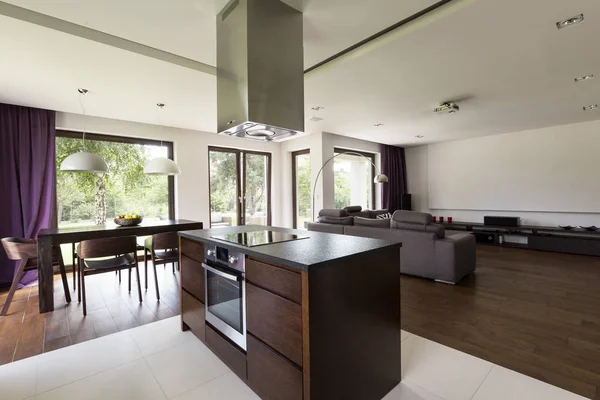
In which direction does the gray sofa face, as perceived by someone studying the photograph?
facing away from the viewer and to the right of the viewer

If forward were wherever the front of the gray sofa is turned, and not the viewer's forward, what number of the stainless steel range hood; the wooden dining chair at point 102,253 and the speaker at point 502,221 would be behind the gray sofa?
2

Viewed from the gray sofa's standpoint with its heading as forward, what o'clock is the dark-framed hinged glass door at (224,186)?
The dark-framed hinged glass door is roughly at 8 o'clock from the gray sofa.

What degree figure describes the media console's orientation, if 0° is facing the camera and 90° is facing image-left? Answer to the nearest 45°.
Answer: approximately 45°

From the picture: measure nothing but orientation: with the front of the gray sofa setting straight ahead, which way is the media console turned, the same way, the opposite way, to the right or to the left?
the opposite way

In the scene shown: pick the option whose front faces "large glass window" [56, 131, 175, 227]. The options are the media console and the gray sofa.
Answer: the media console

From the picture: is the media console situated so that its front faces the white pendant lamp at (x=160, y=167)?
yes
